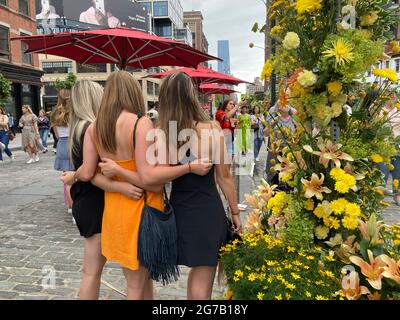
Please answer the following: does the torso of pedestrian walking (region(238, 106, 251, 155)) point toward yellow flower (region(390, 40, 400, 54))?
yes

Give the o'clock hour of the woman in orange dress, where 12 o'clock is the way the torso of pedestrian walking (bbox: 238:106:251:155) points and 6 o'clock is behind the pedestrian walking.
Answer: The woman in orange dress is roughly at 12 o'clock from the pedestrian walking.

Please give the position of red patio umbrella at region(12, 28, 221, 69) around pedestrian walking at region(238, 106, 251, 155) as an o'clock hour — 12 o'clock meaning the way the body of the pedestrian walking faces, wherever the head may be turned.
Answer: The red patio umbrella is roughly at 1 o'clock from the pedestrian walking.

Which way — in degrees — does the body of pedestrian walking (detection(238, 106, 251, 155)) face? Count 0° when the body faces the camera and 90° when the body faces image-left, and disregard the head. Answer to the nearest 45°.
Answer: approximately 0°

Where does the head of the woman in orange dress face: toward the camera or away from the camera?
away from the camera

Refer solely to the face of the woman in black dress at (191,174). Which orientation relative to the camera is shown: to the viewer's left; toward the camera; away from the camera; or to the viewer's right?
away from the camera

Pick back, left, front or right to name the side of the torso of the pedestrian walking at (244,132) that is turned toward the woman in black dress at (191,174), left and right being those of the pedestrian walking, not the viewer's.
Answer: front

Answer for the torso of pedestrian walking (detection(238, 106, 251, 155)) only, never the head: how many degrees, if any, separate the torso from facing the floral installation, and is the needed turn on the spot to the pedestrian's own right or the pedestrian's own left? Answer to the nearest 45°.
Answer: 0° — they already face it

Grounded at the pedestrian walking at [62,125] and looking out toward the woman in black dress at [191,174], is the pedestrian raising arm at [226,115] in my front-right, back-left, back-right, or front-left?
back-left

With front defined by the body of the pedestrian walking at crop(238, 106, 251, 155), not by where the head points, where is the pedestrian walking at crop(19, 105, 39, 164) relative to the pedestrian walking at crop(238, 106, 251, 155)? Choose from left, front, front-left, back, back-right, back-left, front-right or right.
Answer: right
